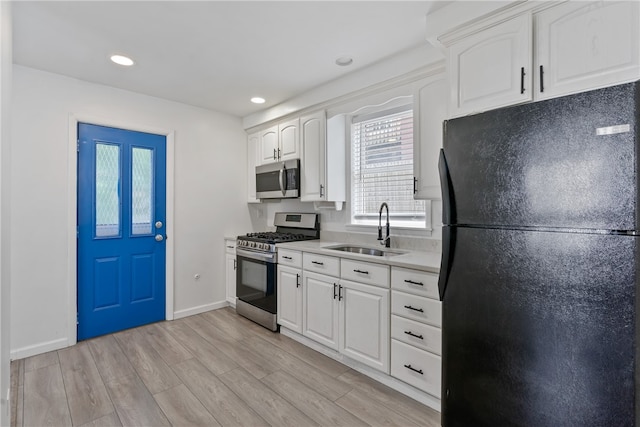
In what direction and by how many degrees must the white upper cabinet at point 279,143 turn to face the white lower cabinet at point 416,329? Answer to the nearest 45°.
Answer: approximately 90° to its left

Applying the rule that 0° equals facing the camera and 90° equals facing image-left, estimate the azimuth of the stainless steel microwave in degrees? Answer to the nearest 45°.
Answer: approximately 45°

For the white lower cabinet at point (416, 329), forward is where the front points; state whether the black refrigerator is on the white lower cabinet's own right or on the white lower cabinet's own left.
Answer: on the white lower cabinet's own left

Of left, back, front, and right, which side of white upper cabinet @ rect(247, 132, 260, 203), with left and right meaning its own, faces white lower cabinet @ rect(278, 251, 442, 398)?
left
